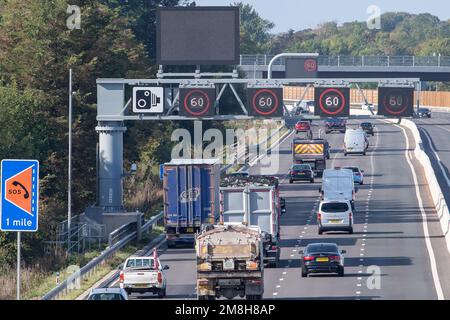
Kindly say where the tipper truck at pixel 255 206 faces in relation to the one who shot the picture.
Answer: facing away from the viewer

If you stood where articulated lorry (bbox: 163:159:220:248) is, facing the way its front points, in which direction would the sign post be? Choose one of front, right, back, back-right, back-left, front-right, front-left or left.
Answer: back

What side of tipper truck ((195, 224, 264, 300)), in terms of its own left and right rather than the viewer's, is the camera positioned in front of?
back

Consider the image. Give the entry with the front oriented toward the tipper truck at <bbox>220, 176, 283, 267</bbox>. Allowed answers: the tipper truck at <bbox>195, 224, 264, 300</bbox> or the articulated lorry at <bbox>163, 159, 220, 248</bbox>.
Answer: the tipper truck at <bbox>195, 224, 264, 300</bbox>

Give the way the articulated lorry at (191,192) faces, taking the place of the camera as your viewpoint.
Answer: facing away from the viewer

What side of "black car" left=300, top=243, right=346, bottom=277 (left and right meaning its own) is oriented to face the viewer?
back

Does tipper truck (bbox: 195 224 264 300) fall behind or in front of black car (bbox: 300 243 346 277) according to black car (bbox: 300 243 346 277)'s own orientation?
behind

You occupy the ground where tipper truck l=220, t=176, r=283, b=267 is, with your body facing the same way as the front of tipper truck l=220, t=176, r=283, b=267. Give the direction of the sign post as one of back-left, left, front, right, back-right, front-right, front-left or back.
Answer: back

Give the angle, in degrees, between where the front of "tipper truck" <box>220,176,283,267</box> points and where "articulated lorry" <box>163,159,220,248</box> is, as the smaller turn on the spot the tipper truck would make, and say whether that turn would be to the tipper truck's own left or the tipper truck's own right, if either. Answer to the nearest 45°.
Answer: approximately 45° to the tipper truck's own left

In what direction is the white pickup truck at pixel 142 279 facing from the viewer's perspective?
away from the camera
